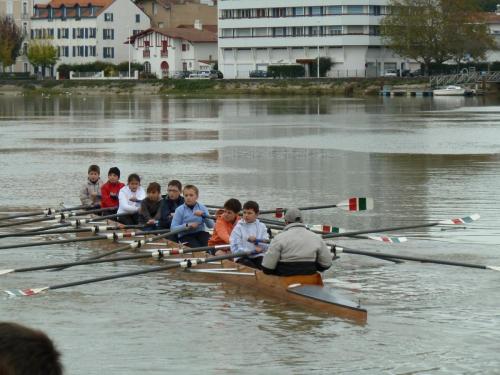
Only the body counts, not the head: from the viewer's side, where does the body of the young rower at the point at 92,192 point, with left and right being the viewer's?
facing the viewer and to the right of the viewer

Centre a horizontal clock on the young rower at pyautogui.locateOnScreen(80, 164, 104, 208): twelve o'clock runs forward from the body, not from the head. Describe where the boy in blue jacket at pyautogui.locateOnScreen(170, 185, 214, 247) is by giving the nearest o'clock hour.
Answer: The boy in blue jacket is roughly at 1 o'clock from the young rower.

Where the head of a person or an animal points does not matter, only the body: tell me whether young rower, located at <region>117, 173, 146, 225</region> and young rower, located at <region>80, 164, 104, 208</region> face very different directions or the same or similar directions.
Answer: same or similar directions

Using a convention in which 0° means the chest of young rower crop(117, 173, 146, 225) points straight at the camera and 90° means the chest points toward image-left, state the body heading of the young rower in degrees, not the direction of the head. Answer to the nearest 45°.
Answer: approximately 315°

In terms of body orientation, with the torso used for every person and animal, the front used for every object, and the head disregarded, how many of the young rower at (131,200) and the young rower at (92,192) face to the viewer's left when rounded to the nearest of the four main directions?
0

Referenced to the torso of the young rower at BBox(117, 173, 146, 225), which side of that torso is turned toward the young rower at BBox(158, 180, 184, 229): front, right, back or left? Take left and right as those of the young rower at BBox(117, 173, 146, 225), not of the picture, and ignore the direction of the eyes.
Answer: front

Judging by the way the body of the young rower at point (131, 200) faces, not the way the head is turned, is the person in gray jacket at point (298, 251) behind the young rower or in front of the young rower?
in front

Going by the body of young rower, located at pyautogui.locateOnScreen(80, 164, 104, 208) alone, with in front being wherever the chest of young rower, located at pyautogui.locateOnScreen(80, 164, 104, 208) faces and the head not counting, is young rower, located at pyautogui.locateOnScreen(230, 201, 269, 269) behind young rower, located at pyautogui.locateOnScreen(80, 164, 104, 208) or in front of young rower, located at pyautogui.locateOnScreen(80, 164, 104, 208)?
in front

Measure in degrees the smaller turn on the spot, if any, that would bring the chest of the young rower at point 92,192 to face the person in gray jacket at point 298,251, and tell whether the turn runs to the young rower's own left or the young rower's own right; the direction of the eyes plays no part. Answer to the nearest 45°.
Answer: approximately 45° to the young rower's own right
